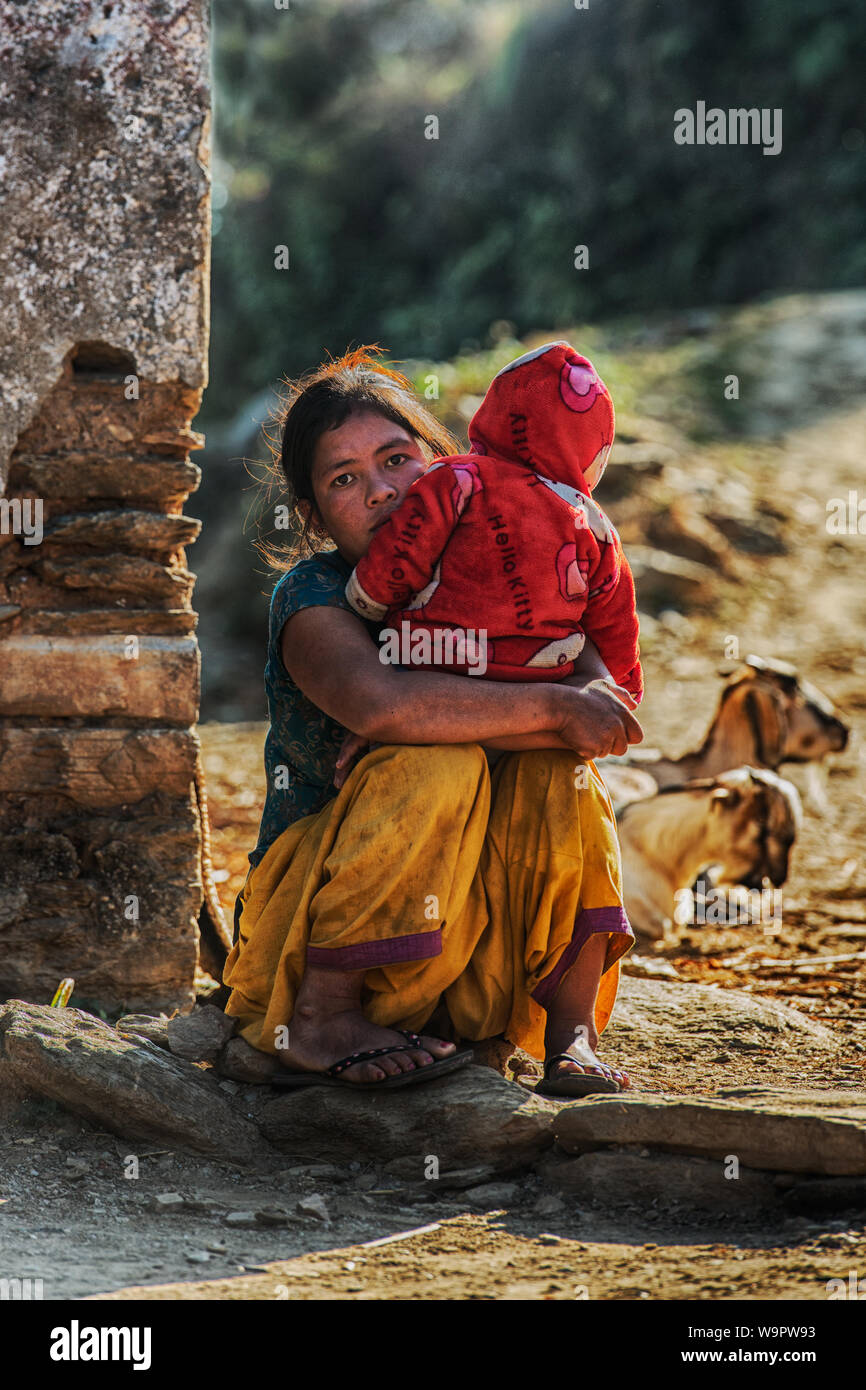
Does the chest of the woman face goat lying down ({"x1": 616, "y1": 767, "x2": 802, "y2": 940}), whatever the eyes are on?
no

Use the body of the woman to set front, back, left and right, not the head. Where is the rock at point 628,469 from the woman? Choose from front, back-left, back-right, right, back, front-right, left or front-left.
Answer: back-left

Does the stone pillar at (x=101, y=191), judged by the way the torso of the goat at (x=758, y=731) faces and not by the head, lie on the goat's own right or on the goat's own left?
on the goat's own right

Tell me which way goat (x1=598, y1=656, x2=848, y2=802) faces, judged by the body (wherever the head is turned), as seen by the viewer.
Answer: to the viewer's right

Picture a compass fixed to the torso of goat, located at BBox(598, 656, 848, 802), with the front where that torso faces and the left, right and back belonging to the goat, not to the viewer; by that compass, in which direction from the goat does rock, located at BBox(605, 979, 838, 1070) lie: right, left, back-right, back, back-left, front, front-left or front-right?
right

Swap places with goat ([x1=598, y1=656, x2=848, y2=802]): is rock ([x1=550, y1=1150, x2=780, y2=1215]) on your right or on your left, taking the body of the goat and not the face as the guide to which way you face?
on your right

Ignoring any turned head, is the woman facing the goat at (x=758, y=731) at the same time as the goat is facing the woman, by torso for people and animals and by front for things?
no

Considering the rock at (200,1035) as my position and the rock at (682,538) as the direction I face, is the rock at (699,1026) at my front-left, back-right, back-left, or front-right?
front-right

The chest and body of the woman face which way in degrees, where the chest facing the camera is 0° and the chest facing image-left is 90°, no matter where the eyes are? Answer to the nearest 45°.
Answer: approximately 315°

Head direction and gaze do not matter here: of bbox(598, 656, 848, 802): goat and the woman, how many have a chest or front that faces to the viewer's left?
0

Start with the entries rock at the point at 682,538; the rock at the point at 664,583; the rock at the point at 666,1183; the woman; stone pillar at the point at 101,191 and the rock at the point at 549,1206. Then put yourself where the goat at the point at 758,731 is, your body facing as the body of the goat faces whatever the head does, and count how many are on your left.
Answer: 2

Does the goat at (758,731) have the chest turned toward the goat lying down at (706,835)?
no
